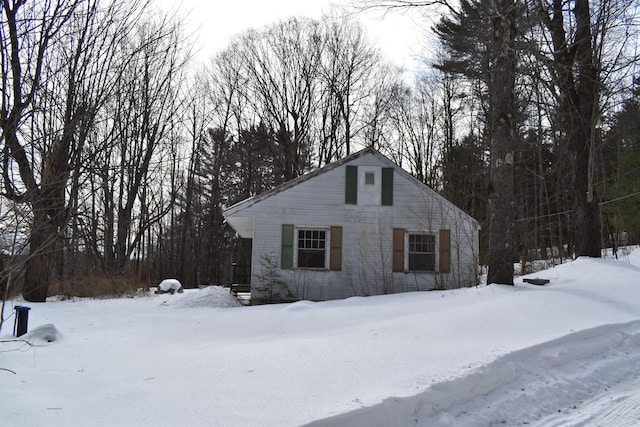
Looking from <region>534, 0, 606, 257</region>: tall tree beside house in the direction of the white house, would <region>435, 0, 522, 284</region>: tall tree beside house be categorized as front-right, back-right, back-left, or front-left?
front-left

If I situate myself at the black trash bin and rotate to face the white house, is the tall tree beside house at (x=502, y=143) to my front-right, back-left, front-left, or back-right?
front-right

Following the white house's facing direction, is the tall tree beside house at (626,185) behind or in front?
behind

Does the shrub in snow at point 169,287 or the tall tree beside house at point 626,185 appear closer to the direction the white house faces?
the shrub in snow

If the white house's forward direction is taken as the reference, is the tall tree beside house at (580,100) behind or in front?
behind

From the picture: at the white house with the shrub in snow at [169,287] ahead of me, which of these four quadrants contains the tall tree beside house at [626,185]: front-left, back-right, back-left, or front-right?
back-right

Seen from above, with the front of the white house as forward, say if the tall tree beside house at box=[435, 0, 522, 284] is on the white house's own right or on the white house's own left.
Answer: on the white house's own left

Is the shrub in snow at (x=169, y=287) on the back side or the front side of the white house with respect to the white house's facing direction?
on the front side
